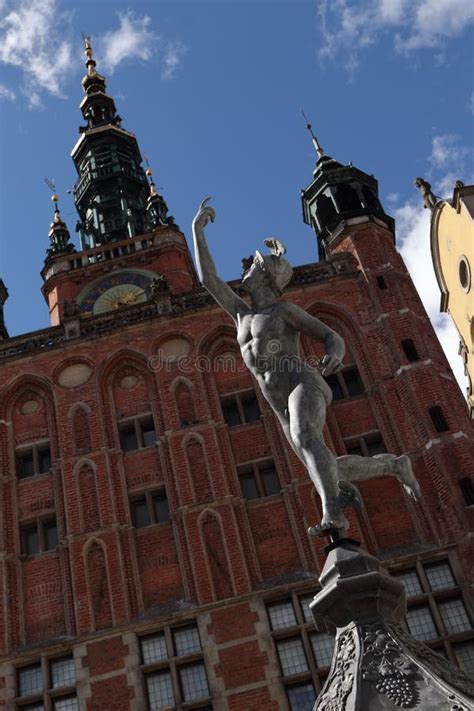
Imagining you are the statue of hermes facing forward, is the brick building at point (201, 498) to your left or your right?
on your right

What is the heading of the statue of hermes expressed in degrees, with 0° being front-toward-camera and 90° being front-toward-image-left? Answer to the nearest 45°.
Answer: approximately 45°
